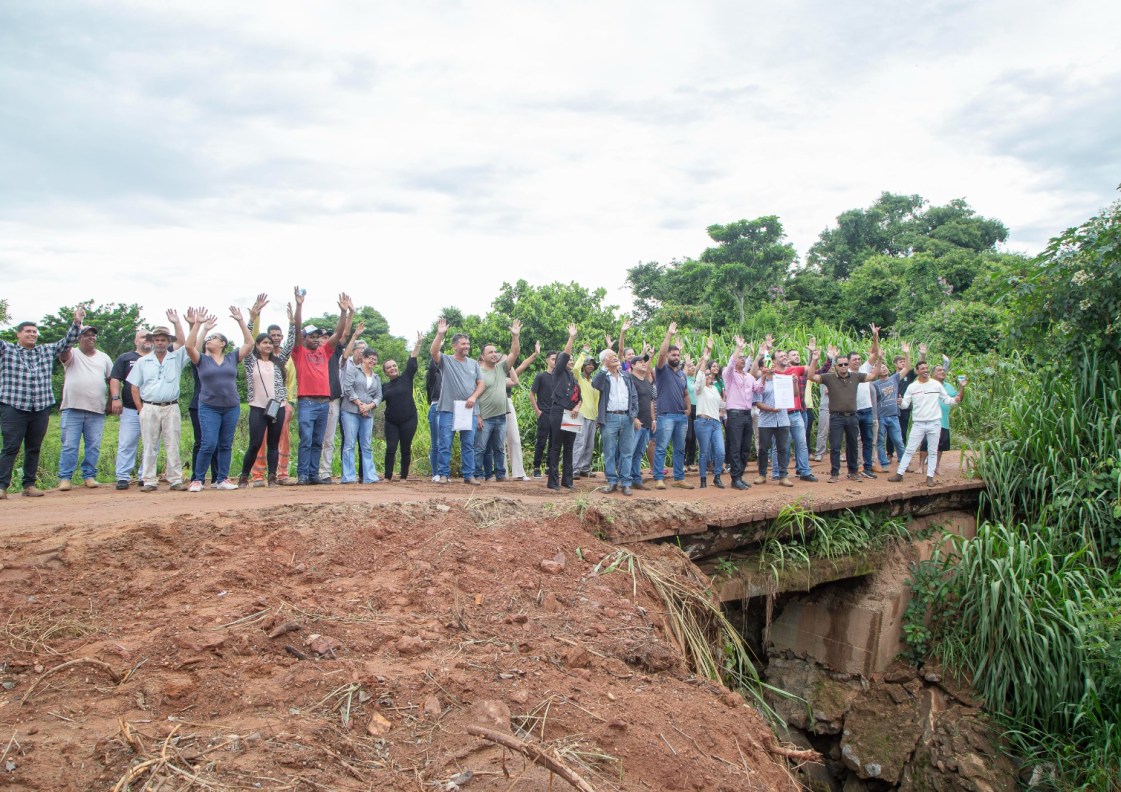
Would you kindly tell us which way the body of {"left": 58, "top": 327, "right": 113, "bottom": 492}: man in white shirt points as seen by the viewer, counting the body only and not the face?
toward the camera

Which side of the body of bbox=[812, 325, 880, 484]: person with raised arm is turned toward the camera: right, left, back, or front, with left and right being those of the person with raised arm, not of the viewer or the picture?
front

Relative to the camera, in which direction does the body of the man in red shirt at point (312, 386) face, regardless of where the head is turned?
toward the camera

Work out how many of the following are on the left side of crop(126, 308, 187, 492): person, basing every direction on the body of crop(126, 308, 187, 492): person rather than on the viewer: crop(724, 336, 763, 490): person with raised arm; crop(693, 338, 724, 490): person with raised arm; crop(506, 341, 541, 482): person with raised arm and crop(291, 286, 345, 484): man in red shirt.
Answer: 4

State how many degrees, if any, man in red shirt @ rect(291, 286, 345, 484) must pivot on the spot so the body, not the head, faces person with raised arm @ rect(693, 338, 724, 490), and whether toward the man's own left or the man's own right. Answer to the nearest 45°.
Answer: approximately 90° to the man's own left

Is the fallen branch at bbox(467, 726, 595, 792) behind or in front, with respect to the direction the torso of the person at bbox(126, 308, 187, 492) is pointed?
in front

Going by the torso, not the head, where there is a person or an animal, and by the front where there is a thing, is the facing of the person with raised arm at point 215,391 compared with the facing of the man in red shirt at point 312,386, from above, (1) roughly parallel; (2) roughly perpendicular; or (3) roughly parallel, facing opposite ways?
roughly parallel

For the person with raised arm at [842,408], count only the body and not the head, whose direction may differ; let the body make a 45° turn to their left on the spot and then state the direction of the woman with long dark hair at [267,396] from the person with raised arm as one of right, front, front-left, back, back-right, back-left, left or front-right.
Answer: right

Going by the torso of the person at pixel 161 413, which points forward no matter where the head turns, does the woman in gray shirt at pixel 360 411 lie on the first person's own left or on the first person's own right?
on the first person's own left

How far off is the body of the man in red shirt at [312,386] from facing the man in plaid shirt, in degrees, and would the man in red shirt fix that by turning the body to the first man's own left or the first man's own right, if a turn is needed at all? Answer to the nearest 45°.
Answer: approximately 90° to the first man's own right

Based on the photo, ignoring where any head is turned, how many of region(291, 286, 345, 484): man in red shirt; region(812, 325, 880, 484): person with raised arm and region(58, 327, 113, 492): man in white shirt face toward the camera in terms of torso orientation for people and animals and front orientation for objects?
3

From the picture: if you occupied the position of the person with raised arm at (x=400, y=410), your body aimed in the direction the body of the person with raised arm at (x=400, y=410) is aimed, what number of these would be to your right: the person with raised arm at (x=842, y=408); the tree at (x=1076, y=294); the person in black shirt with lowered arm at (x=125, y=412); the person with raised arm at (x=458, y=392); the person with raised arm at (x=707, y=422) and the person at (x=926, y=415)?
1
